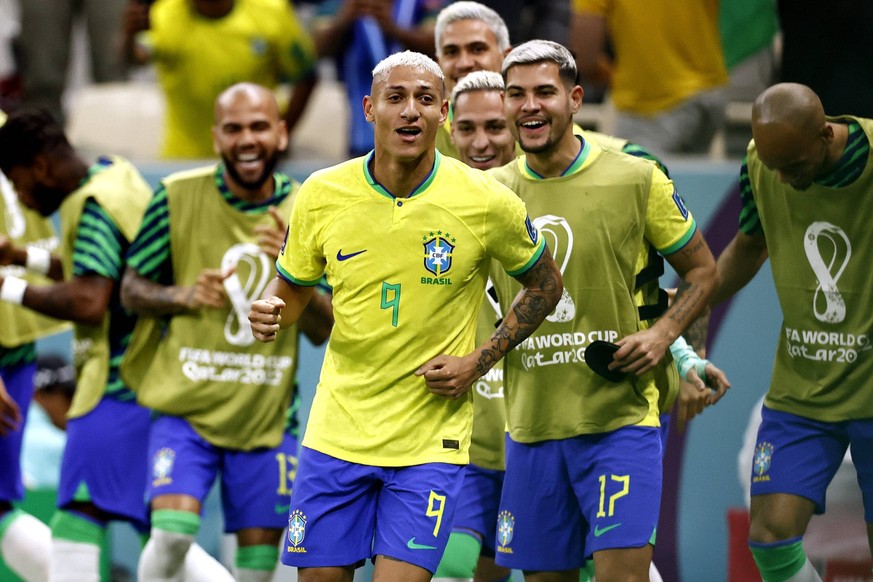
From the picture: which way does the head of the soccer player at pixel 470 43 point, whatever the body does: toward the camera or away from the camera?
toward the camera

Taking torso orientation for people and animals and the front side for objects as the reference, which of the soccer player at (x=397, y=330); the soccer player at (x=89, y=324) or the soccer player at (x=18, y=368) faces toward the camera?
the soccer player at (x=397, y=330)

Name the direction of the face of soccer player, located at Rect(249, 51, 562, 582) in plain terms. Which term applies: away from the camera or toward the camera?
toward the camera

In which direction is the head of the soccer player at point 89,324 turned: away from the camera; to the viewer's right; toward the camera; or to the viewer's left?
to the viewer's left

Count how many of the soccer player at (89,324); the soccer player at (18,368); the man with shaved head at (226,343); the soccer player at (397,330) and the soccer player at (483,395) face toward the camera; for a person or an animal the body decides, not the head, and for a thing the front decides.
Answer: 3

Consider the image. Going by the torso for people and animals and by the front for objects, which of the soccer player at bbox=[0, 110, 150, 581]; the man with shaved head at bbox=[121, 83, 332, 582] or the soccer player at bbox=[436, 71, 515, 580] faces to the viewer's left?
the soccer player at bbox=[0, 110, 150, 581]

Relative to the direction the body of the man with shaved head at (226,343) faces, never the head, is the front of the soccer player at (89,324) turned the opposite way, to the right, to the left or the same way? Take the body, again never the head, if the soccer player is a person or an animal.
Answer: to the right

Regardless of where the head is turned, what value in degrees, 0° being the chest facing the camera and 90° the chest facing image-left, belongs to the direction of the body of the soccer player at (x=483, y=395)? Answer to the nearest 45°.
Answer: approximately 0°

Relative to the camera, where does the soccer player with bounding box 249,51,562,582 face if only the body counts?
toward the camera

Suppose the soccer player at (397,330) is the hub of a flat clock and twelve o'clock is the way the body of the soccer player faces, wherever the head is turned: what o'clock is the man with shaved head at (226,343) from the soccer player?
The man with shaved head is roughly at 5 o'clock from the soccer player.

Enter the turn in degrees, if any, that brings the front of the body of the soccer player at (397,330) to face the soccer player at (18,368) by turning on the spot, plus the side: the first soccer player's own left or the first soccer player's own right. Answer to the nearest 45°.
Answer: approximately 135° to the first soccer player's own right

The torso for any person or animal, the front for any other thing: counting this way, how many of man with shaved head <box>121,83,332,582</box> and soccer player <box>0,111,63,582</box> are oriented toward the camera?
1

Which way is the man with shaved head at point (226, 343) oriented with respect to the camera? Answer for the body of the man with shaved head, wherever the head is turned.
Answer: toward the camera
